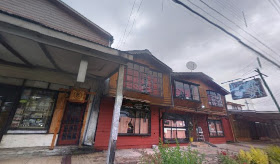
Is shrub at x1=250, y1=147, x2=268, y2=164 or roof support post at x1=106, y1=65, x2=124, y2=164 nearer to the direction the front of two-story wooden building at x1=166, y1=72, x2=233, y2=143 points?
the shrub

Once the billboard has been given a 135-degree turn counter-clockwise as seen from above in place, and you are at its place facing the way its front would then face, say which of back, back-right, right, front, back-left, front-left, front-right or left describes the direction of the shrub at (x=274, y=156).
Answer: back-right

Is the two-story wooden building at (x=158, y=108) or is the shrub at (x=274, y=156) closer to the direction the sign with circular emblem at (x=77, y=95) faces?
the shrub

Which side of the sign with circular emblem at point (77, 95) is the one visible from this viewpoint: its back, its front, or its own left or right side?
front

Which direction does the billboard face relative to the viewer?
toward the camera

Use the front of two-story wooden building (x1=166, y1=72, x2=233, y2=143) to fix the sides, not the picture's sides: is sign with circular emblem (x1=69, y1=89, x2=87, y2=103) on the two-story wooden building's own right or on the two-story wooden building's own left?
on the two-story wooden building's own right

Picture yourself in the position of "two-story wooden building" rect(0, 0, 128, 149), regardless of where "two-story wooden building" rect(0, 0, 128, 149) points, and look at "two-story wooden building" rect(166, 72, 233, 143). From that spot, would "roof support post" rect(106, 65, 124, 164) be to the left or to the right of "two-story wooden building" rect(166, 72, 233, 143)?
right

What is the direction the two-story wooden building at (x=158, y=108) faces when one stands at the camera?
facing the viewer and to the right of the viewer

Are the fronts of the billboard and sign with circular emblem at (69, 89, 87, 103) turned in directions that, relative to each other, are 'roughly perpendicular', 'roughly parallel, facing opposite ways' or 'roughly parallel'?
roughly perpendicular

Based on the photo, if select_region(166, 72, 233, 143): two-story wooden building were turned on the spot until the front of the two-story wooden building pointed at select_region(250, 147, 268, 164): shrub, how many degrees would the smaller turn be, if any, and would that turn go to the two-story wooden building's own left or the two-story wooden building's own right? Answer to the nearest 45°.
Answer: approximately 45° to the two-story wooden building's own right

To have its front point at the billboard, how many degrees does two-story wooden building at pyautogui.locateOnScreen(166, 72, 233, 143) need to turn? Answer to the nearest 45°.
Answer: approximately 45° to its left

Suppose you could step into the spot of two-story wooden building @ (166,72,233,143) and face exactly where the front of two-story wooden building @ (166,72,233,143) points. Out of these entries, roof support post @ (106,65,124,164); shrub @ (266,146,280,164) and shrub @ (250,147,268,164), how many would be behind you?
0

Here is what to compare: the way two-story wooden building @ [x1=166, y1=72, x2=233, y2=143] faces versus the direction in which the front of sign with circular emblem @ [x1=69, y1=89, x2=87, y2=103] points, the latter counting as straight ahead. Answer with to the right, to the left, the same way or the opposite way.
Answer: the same way

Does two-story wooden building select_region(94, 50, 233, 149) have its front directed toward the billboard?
no

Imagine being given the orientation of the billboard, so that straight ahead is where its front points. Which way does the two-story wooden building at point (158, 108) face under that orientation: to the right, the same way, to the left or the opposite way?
to the left

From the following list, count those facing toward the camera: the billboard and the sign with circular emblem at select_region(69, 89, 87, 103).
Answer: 2

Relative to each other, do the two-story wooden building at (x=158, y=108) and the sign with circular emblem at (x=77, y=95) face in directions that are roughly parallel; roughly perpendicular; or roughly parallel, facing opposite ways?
roughly parallel

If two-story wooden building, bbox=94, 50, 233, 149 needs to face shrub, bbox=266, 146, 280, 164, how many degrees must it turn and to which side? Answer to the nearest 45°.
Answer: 0° — it already faces it

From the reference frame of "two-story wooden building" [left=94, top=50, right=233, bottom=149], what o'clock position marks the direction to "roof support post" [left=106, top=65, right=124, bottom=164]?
The roof support post is roughly at 2 o'clock from the two-story wooden building.
